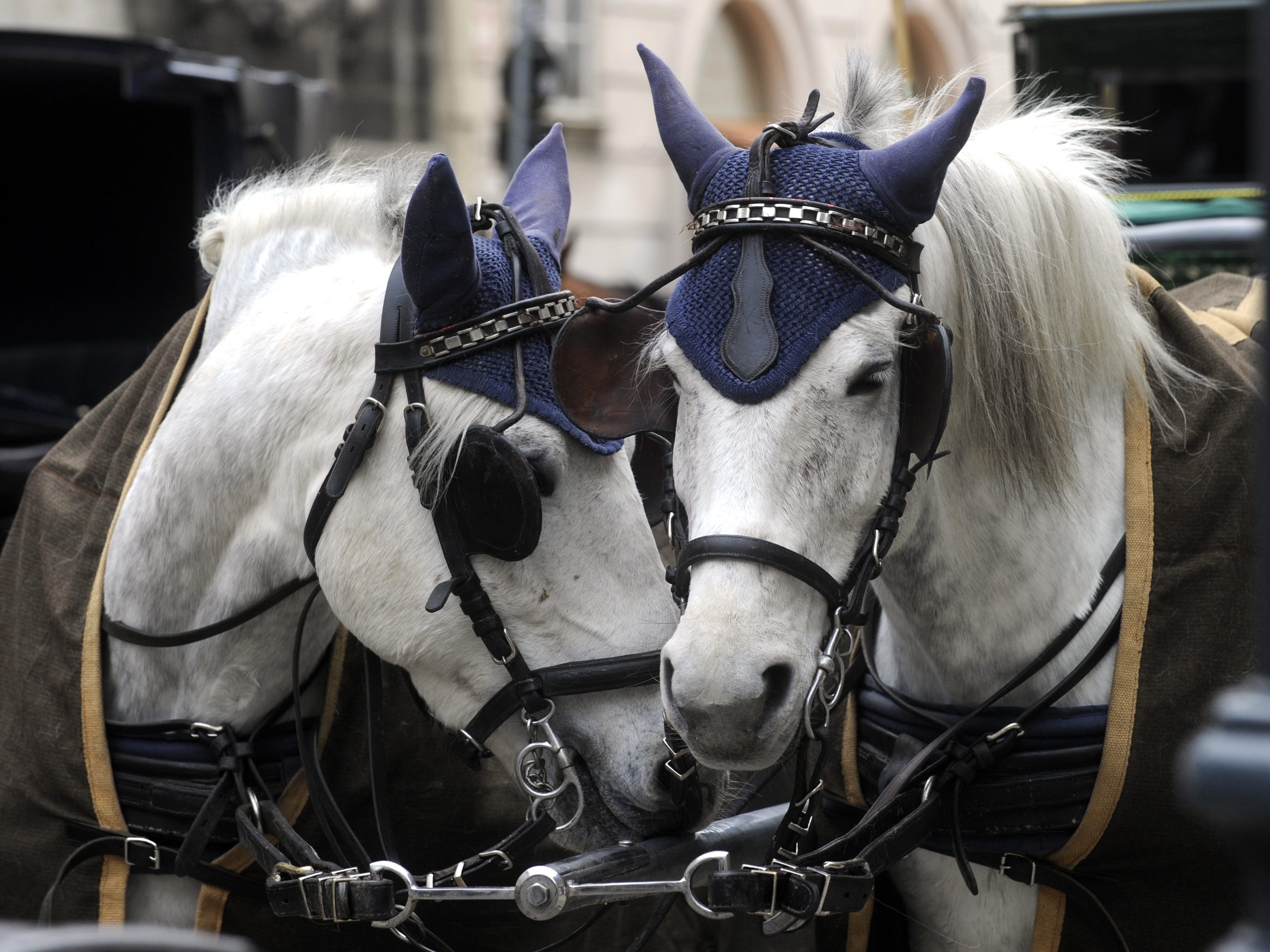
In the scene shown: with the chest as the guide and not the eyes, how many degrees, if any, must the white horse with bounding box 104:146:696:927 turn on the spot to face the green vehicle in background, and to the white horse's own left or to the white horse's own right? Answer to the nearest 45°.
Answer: approximately 90° to the white horse's own left
